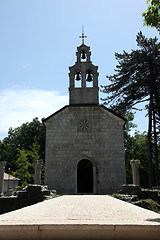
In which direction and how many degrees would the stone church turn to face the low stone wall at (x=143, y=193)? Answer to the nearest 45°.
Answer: approximately 45° to its left

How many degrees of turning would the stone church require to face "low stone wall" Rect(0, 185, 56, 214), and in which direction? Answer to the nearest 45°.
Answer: approximately 45° to its right

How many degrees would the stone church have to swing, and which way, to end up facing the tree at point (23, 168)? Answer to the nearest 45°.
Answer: approximately 135° to its right

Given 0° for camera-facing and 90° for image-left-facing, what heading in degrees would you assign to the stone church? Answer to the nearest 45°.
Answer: approximately 0°

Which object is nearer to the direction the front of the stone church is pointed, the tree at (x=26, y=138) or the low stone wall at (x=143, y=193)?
the low stone wall
